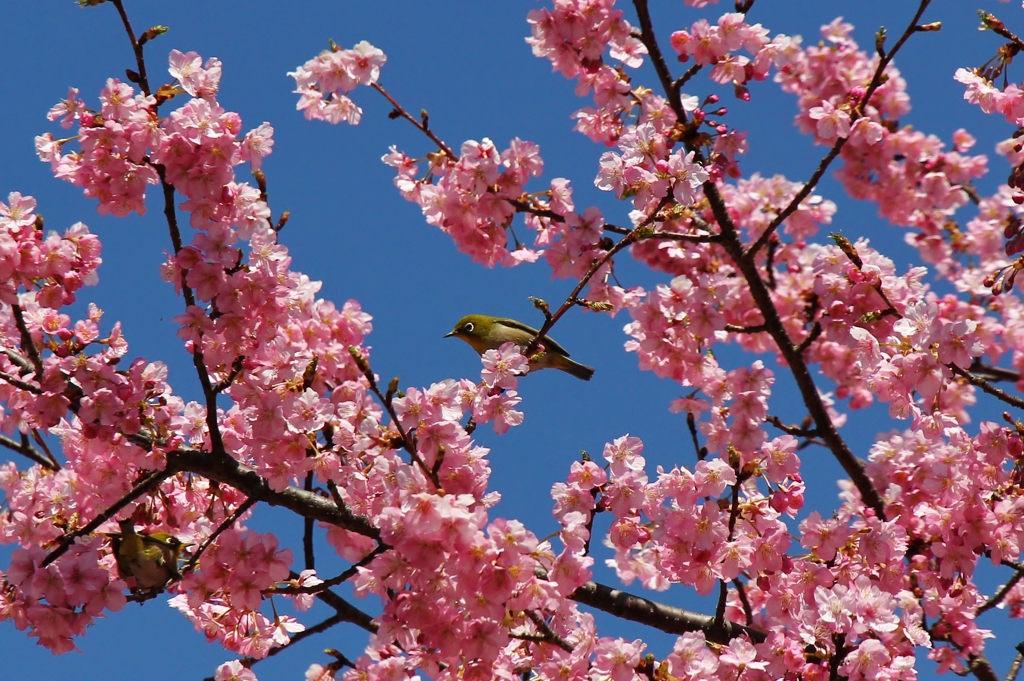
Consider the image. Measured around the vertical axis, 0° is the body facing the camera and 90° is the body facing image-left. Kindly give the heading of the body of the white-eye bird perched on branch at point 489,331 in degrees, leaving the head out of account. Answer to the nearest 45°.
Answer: approximately 90°
